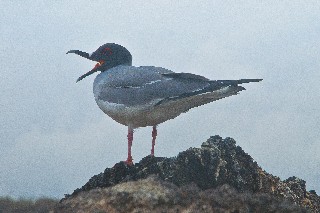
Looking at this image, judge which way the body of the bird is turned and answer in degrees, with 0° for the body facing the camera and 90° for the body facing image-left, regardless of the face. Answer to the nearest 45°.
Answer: approximately 90°
